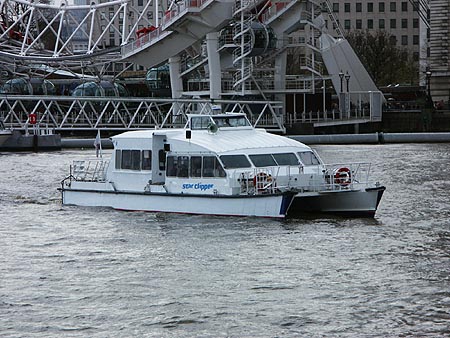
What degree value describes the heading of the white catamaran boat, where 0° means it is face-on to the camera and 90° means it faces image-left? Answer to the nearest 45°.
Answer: approximately 315°
